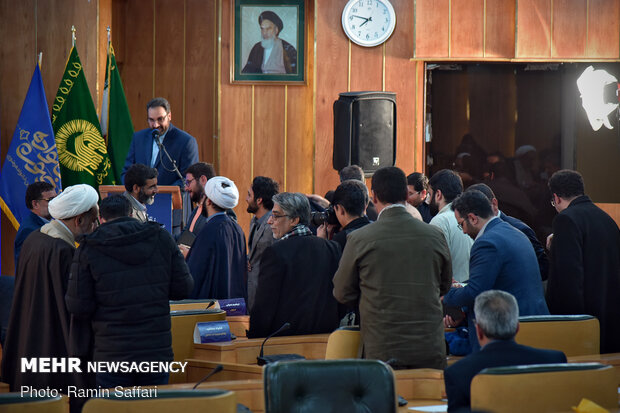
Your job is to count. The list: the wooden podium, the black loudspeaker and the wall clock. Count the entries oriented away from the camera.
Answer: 0

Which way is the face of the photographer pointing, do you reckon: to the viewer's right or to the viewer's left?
to the viewer's left

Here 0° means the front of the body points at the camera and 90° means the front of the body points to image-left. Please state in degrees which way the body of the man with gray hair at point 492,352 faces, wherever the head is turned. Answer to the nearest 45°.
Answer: approximately 180°

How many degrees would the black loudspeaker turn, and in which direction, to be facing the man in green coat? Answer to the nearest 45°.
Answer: approximately 45° to its right

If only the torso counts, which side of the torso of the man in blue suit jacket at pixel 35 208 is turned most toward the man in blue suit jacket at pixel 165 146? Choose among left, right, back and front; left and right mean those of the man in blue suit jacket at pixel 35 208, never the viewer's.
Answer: left

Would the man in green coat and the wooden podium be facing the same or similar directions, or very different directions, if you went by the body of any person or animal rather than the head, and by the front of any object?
very different directions

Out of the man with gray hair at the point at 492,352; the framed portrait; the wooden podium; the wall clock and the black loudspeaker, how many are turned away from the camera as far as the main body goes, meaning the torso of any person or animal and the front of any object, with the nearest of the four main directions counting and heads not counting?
1

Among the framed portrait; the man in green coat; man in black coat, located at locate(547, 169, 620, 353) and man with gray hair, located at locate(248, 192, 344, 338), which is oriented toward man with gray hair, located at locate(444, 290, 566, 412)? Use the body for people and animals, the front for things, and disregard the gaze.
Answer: the framed portrait

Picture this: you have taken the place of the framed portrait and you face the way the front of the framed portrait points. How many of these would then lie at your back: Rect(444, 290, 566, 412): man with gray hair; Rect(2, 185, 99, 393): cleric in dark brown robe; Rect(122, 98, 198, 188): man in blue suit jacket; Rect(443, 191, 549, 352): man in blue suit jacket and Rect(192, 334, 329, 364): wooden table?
0

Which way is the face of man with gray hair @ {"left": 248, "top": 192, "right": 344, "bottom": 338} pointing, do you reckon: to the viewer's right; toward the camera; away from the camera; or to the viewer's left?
to the viewer's left

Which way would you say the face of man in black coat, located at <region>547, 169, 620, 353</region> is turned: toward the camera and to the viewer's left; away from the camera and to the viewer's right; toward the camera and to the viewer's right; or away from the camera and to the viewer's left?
away from the camera and to the viewer's left

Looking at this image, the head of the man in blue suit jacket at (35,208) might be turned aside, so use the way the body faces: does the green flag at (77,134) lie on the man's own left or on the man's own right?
on the man's own left

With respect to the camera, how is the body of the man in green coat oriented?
away from the camera

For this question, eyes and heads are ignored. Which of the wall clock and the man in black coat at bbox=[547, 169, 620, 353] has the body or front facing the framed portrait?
the man in black coat

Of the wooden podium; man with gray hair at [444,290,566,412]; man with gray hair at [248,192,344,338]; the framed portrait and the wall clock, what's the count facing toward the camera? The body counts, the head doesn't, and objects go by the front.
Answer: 3

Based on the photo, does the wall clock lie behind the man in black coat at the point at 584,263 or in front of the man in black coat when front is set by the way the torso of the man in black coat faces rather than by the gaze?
in front

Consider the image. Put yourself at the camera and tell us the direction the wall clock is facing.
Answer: facing the viewer

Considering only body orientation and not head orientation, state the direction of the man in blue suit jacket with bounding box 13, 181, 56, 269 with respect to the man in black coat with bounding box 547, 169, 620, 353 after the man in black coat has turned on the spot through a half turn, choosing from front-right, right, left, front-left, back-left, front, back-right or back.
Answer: back-right

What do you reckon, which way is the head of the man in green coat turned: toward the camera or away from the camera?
away from the camera

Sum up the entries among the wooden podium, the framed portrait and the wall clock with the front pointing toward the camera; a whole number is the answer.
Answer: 3

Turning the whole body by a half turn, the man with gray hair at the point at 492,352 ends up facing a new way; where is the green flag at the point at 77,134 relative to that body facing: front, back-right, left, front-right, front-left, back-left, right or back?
back-right
